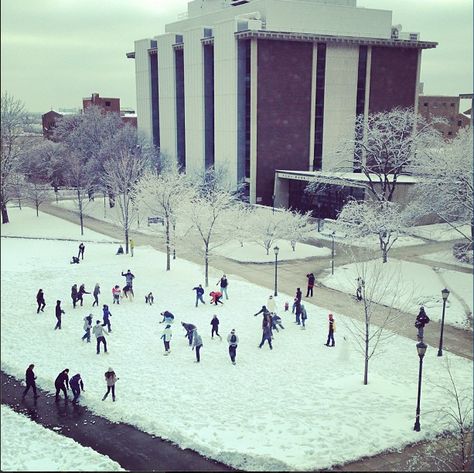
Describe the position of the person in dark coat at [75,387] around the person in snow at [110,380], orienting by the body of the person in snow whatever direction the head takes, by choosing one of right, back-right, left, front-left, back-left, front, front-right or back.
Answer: back-left

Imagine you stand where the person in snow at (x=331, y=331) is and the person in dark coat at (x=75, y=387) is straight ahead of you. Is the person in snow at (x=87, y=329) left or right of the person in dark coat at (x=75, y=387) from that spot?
right

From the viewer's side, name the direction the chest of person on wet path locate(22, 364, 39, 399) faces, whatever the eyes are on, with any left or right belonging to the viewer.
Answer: facing to the right of the viewer

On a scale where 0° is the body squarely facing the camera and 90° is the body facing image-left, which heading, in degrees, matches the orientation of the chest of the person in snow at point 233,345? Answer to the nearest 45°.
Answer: approximately 180°

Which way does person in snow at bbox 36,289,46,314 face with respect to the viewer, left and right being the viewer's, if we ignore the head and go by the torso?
facing to the right of the viewer

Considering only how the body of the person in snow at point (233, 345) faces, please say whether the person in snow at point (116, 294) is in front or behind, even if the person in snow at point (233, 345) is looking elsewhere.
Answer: in front

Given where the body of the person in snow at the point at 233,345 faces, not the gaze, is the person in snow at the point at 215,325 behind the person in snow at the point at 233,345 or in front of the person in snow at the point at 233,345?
in front

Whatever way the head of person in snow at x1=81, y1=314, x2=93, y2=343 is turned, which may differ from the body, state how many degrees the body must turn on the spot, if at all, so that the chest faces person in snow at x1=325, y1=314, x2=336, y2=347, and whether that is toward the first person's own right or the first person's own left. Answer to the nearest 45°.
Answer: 0° — they already face them

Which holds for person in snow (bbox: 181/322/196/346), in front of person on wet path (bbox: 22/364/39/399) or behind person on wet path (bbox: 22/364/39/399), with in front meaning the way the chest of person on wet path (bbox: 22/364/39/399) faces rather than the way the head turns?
in front

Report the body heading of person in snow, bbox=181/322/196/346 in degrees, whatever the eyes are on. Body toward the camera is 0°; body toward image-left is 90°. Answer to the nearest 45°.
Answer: approximately 90°
